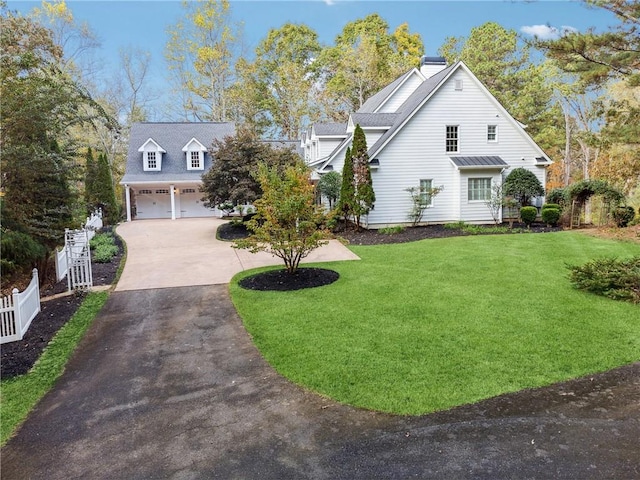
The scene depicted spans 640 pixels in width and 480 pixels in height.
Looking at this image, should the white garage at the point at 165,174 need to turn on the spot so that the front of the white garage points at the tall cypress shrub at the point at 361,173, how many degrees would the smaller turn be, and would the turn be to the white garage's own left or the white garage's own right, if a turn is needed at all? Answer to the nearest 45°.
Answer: approximately 45° to the white garage's own left

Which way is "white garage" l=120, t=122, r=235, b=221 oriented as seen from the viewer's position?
toward the camera

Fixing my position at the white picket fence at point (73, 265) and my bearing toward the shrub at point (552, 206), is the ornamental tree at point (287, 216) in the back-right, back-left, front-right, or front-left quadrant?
front-right

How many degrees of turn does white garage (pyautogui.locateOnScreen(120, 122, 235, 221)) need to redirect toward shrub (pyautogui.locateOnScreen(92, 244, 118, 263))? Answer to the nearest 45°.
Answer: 0° — it already faces it

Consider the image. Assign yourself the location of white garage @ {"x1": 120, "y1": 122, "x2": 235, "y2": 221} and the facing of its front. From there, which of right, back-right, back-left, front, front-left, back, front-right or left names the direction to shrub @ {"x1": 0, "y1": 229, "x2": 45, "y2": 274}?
front

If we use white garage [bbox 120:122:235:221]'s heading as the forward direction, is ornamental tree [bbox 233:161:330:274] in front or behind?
in front

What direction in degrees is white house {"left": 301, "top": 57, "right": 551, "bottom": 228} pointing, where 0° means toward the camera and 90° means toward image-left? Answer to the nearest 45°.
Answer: approximately 90°

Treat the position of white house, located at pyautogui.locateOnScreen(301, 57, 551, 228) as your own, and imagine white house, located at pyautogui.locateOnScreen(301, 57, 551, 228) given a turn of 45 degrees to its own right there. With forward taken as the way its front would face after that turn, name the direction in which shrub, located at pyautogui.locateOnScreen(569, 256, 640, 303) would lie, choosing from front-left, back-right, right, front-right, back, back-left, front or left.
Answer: back-left

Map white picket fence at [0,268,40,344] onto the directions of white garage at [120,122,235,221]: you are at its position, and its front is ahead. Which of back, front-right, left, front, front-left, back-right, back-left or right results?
front

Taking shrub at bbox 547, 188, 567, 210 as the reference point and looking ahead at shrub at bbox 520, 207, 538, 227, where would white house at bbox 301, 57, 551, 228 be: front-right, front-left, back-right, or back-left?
front-right
